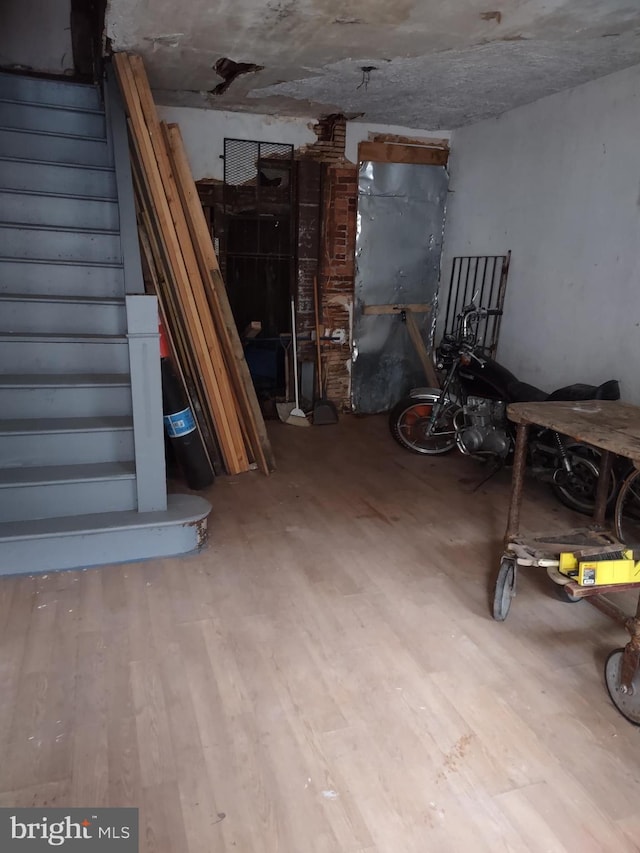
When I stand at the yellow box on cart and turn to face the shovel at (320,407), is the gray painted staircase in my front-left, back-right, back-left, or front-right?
front-left

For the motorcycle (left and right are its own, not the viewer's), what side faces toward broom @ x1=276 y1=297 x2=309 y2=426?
front

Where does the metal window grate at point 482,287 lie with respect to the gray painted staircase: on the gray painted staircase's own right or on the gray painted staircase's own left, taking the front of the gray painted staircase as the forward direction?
on the gray painted staircase's own left

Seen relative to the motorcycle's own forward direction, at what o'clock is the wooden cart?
The wooden cart is roughly at 7 o'clock from the motorcycle.

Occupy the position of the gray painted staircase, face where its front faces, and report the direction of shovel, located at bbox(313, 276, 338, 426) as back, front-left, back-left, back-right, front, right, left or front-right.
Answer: back-left

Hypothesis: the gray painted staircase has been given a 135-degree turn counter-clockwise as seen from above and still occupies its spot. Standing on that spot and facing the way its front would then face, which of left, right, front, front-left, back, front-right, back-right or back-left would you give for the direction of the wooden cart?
right

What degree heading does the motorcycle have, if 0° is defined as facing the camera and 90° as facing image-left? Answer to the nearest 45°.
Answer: approximately 135°

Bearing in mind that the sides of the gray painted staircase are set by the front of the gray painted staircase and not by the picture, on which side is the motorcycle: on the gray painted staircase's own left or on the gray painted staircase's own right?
on the gray painted staircase's own left

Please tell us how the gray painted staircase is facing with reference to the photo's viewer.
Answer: facing the viewer
